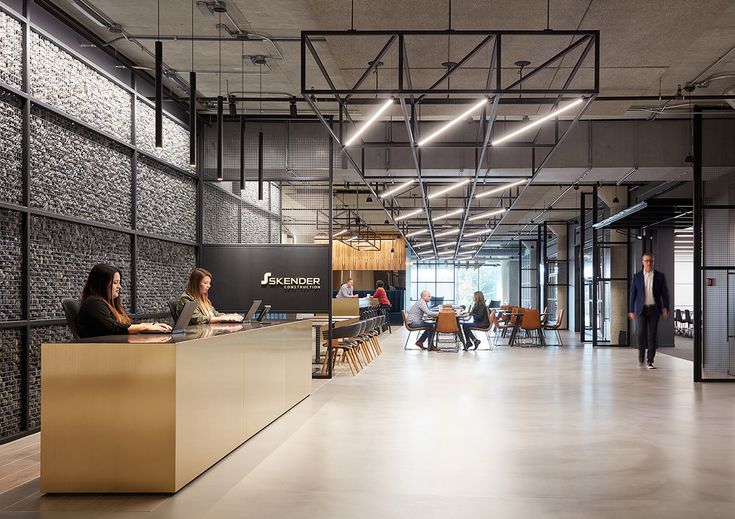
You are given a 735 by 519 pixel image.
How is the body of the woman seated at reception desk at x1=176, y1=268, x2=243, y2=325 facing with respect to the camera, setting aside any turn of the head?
to the viewer's right

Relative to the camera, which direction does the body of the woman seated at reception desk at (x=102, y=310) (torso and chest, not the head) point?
to the viewer's right

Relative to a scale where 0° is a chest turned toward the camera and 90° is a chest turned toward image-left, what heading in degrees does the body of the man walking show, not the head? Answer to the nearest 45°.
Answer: approximately 0°

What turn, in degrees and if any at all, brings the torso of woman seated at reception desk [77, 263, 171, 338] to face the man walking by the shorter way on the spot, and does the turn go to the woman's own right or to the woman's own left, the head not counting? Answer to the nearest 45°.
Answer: approximately 45° to the woman's own left

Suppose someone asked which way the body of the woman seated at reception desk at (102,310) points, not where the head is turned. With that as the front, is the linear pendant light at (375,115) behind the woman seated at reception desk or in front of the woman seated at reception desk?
in front

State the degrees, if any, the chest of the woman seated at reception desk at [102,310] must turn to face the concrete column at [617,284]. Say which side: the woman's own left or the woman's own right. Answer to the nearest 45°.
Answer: approximately 45° to the woman's own left

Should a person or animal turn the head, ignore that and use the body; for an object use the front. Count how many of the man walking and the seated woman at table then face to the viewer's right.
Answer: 0

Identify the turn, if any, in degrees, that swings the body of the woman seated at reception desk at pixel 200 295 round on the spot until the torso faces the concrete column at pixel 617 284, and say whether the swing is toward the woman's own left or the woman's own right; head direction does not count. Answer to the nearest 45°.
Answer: approximately 45° to the woman's own left

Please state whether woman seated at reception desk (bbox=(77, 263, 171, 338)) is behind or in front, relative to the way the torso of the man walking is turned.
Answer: in front

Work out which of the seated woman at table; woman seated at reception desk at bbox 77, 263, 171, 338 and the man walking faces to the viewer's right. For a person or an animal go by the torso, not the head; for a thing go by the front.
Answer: the woman seated at reception desk

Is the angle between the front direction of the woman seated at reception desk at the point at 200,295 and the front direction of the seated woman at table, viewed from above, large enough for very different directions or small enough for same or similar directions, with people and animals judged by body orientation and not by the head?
very different directions
